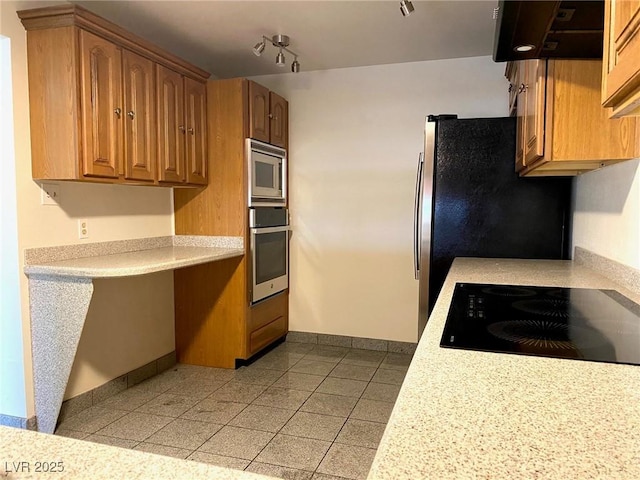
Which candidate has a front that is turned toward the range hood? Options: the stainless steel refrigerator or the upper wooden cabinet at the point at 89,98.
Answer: the upper wooden cabinet

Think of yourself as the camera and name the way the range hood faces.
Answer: facing to the left of the viewer

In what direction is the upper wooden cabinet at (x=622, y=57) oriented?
to the viewer's left

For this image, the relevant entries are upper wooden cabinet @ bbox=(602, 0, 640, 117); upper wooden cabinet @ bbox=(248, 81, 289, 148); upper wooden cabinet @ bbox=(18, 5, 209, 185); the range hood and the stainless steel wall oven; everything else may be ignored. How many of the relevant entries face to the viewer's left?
2

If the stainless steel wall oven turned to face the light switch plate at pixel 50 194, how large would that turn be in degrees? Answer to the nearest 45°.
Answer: approximately 90° to its right

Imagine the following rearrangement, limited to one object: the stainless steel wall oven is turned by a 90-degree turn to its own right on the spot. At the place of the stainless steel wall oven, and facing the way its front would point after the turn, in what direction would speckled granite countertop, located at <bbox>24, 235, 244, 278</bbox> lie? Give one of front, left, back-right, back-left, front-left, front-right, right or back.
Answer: front

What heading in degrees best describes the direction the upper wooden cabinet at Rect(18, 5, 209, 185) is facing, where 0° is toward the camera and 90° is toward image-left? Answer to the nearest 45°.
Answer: approximately 315°

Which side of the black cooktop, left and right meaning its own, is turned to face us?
left
